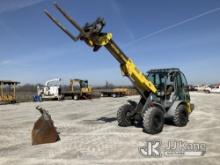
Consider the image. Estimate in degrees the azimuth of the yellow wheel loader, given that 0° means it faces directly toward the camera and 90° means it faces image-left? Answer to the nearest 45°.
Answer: approximately 45°

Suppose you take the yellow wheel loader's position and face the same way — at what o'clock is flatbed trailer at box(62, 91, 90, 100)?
The flatbed trailer is roughly at 4 o'clock from the yellow wheel loader.
